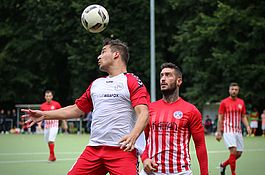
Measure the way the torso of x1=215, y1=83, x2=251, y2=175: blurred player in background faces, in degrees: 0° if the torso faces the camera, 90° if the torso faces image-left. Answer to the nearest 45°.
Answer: approximately 0°

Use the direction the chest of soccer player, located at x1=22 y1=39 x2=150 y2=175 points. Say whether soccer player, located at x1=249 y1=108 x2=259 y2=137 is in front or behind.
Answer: behind

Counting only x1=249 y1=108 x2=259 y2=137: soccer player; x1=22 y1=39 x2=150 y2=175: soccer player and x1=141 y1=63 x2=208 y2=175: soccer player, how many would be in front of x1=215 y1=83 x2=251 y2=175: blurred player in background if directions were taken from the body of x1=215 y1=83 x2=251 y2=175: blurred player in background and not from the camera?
2

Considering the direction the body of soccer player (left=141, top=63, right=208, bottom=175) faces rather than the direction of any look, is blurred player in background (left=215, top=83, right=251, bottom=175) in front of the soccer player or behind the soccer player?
behind

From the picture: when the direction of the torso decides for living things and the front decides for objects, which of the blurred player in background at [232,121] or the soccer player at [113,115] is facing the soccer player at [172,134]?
the blurred player in background

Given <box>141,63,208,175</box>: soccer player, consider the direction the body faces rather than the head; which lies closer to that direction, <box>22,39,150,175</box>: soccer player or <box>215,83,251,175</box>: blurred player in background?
the soccer player

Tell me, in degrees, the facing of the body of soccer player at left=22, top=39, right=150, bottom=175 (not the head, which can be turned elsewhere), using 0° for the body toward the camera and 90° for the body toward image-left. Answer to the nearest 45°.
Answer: approximately 45°

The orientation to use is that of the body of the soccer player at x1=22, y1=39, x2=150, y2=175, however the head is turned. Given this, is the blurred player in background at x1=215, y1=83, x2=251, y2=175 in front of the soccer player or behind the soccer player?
behind

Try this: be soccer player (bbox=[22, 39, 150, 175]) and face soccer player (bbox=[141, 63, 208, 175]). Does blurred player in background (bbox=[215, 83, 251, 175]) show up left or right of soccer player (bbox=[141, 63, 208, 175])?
left

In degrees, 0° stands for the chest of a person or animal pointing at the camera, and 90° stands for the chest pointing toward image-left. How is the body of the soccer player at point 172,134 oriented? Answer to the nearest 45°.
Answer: approximately 45°

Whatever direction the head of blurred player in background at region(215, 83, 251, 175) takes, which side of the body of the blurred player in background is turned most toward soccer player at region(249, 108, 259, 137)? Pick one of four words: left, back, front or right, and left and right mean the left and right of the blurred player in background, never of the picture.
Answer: back
